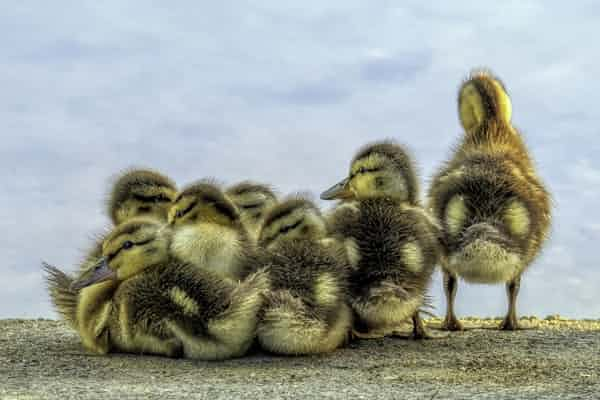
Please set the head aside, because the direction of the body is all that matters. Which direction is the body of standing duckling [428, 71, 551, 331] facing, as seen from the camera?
away from the camera

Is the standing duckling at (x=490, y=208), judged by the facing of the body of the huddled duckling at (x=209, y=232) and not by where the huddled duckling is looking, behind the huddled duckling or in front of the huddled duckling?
behind

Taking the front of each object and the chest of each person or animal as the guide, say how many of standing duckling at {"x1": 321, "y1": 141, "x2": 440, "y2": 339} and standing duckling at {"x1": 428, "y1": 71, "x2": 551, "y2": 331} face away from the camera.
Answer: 2

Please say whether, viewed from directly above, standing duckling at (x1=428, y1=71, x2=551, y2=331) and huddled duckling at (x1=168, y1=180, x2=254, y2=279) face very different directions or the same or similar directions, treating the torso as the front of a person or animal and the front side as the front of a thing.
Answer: very different directions

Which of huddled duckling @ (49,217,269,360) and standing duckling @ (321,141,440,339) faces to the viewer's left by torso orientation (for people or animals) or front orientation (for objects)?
the huddled duckling

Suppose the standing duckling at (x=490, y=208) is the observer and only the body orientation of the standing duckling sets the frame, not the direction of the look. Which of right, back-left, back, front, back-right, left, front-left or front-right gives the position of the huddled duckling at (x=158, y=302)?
back-left

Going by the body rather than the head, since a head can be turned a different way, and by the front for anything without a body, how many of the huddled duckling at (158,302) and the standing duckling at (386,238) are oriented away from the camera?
1

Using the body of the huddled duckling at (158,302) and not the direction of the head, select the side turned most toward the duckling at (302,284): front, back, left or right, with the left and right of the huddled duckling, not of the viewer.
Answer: back

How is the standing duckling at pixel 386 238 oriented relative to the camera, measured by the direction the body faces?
away from the camera

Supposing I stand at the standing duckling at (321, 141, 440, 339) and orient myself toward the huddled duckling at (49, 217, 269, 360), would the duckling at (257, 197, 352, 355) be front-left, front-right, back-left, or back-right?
front-left

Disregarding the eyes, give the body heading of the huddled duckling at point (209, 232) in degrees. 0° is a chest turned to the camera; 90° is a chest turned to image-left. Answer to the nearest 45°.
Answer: approximately 45°

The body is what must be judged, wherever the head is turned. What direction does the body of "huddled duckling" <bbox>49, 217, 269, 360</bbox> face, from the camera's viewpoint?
to the viewer's left

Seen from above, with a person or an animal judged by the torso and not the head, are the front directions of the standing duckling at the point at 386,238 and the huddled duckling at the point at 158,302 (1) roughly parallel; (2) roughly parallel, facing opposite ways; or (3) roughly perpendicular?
roughly perpendicular
